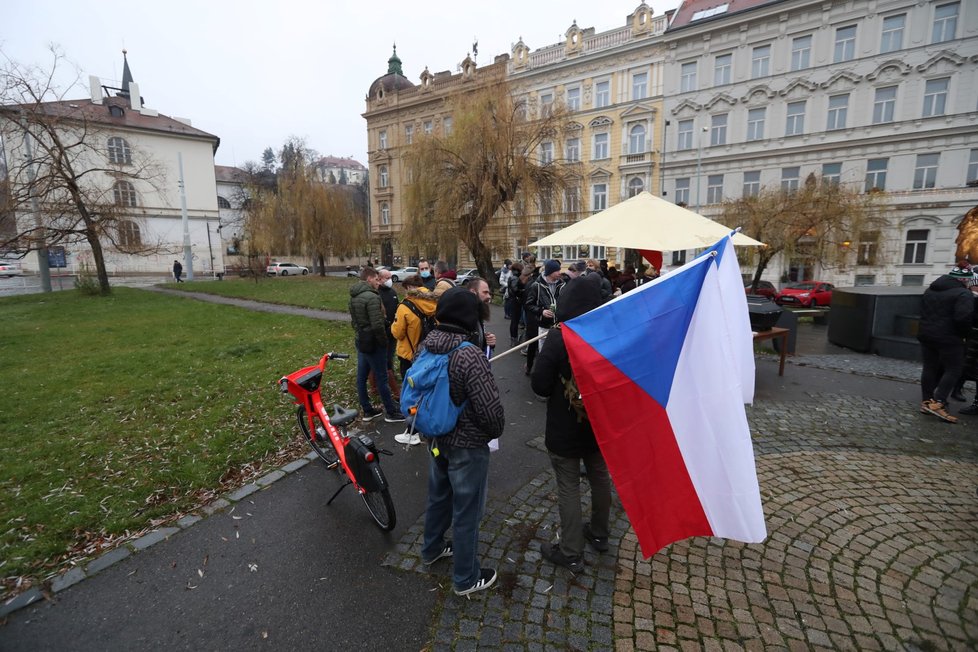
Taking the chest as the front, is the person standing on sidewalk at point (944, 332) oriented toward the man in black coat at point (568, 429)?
no

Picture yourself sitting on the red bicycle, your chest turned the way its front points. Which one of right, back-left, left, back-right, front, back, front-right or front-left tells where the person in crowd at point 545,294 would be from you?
right

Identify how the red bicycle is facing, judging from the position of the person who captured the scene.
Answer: facing away from the viewer and to the left of the viewer

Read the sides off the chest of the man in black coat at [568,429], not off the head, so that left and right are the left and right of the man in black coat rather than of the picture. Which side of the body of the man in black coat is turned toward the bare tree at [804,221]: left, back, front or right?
right

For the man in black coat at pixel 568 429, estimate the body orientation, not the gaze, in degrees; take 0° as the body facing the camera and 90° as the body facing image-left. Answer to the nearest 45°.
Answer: approximately 135°

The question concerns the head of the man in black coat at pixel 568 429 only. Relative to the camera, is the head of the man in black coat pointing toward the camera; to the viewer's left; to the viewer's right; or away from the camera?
away from the camera

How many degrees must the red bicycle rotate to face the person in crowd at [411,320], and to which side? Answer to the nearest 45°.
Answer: approximately 90° to its right

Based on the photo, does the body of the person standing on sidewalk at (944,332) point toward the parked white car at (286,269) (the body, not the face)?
no

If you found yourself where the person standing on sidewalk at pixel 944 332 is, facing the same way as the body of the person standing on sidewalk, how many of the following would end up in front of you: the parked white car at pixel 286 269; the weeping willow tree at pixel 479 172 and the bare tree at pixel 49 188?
0

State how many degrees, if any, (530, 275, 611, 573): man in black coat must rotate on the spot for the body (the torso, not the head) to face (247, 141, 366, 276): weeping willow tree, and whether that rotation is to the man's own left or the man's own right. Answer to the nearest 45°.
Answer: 0° — they already face it

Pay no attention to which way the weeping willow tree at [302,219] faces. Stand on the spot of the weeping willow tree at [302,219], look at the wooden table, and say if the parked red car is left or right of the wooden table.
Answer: left

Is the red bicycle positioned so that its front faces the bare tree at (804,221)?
no

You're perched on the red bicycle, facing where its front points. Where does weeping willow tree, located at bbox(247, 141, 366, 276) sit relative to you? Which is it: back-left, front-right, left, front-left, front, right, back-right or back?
front-right
